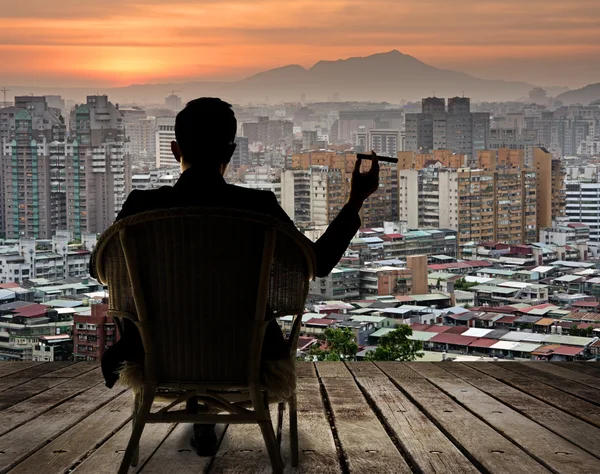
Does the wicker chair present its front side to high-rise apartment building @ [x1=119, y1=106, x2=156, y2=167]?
yes

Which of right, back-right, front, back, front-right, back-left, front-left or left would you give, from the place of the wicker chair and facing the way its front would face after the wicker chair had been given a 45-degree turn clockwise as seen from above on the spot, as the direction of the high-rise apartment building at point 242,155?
front-left

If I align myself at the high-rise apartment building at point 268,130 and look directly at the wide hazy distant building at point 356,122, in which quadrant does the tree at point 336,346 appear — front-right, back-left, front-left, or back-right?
back-right

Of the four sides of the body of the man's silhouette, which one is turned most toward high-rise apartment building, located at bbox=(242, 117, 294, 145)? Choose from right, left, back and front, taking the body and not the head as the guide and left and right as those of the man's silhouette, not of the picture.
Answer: front

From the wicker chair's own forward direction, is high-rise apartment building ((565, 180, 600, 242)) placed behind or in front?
in front

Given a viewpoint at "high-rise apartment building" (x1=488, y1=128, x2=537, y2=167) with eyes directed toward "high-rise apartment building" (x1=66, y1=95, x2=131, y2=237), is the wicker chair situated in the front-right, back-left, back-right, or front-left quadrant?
front-left

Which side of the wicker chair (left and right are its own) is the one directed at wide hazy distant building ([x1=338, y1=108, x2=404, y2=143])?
front

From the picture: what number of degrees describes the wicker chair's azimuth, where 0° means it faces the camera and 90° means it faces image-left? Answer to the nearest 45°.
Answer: approximately 180°

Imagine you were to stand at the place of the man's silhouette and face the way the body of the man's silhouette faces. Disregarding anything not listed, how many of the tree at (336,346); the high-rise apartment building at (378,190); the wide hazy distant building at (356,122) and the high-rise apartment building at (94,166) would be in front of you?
4

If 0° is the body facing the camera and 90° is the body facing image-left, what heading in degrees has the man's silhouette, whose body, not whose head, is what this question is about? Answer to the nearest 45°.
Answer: approximately 180°

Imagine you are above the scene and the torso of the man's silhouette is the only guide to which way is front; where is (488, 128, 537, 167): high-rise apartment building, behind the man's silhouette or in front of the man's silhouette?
in front
